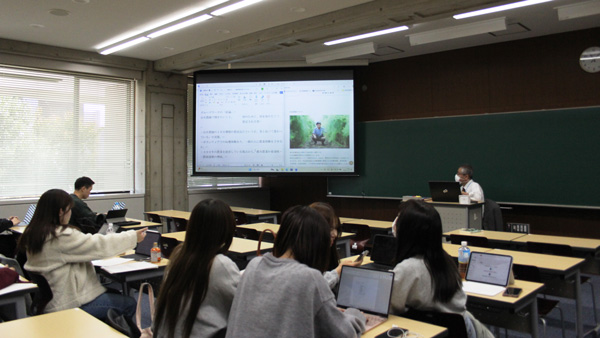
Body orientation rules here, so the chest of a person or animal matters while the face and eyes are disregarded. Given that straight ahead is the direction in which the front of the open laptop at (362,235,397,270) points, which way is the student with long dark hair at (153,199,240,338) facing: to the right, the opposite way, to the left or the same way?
the opposite way

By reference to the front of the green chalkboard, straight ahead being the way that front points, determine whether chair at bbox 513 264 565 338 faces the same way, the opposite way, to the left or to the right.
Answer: the opposite way

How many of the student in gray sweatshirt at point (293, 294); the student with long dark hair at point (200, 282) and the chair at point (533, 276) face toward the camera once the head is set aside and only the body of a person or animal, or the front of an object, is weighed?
0

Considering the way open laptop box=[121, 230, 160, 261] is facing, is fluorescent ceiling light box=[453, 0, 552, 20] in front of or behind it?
behind

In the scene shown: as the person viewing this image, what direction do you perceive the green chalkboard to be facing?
facing the viewer and to the left of the viewer

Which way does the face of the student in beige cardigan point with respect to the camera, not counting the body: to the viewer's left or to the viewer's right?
to the viewer's right

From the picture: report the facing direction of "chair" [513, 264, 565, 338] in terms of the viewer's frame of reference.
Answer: facing away from the viewer and to the right of the viewer

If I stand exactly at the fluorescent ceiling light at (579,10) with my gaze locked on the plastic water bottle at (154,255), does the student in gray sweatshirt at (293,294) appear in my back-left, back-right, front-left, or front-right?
front-left

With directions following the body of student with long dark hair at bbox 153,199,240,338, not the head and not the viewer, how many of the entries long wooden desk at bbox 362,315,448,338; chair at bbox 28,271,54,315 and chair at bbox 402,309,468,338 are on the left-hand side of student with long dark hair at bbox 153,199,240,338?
1

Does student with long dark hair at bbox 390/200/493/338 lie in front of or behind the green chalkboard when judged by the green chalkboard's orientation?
in front

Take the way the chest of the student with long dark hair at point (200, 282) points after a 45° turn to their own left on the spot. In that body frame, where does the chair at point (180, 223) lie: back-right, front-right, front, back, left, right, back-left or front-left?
front

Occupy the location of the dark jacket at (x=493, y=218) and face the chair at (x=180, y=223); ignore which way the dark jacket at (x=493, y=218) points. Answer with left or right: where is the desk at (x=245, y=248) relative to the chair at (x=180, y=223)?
left

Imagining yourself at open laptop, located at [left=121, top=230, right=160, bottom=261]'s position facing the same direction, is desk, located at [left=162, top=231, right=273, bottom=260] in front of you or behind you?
behind

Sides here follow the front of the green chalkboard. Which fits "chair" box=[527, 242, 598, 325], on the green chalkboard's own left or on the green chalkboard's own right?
on the green chalkboard's own left
